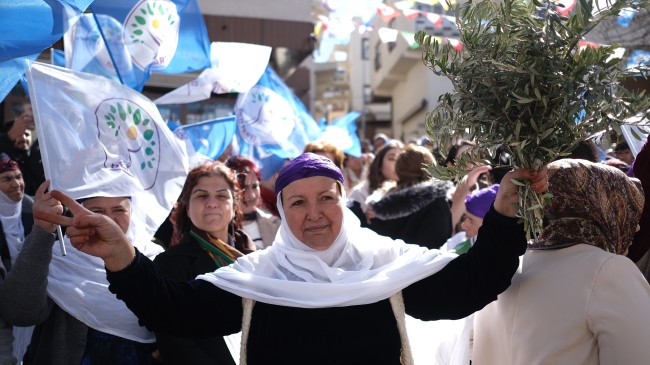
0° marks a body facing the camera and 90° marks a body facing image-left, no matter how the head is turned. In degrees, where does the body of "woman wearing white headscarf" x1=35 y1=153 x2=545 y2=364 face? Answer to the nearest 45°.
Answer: approximately 0°

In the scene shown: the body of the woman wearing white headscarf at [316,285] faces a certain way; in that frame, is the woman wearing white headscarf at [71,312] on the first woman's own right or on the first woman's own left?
on the first woman's own right

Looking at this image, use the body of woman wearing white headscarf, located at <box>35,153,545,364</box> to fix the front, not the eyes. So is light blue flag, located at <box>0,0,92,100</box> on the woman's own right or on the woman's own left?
on the woman's own right

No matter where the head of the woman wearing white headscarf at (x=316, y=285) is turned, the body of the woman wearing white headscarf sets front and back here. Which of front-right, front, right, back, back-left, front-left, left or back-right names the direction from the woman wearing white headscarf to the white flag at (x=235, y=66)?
back

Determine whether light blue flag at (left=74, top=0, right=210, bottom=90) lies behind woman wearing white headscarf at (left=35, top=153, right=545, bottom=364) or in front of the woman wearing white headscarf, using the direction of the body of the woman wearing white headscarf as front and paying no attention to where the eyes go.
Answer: behind

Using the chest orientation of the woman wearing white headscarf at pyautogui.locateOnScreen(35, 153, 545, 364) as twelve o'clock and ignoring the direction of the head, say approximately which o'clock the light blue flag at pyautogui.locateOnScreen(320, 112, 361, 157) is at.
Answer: The light blue flag is roughly at 6 o'clock from the woman wearing white headscarf.

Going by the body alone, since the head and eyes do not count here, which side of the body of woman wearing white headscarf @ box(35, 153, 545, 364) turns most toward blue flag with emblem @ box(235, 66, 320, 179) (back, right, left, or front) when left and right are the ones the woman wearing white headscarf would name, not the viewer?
back

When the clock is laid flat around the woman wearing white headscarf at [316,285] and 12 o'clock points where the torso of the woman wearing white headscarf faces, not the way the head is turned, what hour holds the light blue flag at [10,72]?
The light blue flag is roughly at 4 o'clock from the woman wearing white headscarf.

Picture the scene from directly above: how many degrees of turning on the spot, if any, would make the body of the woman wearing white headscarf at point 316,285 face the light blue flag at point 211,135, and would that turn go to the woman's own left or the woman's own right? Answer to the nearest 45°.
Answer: approximately 180°
